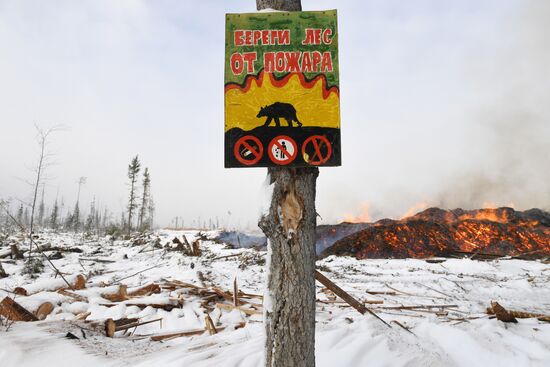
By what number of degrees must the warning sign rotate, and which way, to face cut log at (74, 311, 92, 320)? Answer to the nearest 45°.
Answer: approximately 135° to its right

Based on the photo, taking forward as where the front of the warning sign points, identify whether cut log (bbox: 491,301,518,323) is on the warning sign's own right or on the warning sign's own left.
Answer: on the warning sign's own left

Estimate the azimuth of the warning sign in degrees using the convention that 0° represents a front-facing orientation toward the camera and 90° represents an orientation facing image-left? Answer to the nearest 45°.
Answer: approximately 0°

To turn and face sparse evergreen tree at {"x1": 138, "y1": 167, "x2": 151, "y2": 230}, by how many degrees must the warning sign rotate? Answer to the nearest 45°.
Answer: approximately 135° to its right

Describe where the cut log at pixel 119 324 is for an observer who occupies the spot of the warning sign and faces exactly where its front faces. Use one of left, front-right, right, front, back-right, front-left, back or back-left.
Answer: back-right

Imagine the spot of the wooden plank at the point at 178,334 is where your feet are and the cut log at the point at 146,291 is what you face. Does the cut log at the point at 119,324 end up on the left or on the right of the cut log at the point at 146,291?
left

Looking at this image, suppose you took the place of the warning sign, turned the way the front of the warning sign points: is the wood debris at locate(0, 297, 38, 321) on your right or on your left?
on your right

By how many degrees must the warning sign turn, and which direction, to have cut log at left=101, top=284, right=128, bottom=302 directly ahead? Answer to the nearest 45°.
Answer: approximately 135° to its right

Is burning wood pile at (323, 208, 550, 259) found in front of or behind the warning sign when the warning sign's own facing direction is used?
behind

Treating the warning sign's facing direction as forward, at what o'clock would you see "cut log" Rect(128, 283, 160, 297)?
The cut log is roughly at 5 o'clock from the warning sign.
